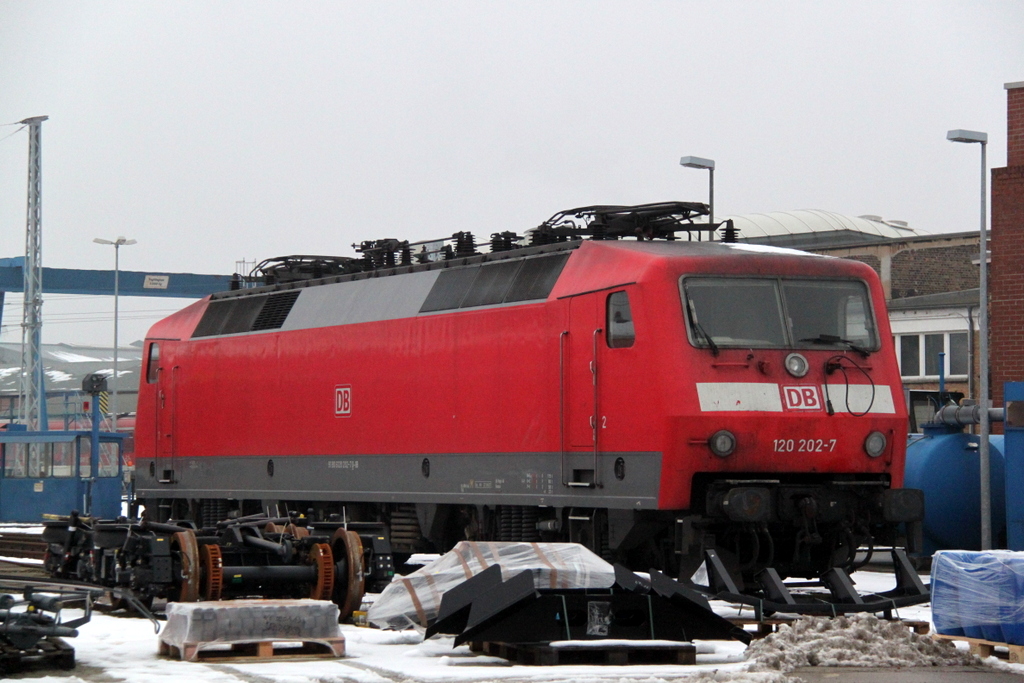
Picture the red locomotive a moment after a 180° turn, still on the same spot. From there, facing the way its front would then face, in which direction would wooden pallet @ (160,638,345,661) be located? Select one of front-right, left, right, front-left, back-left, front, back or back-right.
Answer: left

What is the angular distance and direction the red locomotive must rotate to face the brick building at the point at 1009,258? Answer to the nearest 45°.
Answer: approximately 90° to its left

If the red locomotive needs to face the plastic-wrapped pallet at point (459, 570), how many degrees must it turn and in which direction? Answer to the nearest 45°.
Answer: approximately 90° to its right

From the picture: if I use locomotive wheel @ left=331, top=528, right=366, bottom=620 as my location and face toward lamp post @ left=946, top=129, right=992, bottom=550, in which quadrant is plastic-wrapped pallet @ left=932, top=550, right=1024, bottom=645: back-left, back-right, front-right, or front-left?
front-right

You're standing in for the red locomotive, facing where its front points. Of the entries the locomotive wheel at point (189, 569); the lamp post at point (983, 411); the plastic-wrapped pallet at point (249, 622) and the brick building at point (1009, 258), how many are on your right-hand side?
2

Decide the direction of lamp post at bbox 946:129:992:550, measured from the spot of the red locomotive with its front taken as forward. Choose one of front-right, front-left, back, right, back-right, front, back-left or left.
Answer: left

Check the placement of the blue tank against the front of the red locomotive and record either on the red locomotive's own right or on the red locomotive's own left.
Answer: on the red locomotive's own left

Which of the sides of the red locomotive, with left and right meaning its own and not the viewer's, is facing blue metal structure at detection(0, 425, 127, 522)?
back

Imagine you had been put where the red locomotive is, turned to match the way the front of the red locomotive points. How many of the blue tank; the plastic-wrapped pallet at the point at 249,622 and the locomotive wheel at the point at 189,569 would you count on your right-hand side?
2

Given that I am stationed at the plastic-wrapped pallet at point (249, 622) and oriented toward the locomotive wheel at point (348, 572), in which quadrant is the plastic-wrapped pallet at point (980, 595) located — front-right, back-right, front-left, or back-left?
front-right

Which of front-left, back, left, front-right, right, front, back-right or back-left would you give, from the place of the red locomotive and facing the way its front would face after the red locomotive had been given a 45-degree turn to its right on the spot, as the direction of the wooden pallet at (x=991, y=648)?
front-left

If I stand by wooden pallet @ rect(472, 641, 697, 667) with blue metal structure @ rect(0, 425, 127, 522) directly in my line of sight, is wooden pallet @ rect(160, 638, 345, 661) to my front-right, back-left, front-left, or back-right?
front-left

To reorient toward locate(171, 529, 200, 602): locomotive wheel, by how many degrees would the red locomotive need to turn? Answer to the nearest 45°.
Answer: approximately 90° to its right

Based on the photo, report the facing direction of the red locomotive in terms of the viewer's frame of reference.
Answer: facing the viewer and to the right of the viewer

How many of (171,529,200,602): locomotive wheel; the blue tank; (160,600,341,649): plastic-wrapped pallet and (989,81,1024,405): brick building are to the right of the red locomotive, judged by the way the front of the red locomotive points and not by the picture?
2
